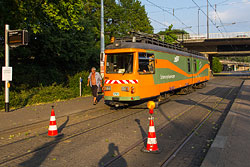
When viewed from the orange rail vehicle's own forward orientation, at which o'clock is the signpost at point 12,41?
The signpost is roughly at 1 o'clock from the orange rail vehicle.

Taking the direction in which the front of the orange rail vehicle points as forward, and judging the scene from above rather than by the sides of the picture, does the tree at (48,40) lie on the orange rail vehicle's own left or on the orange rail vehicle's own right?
on the orange rail vehicle's own right

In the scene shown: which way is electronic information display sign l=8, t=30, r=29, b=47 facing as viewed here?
toward the camera

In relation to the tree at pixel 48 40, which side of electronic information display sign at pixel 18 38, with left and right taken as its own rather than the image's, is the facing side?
back

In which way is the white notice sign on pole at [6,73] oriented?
toward the camera

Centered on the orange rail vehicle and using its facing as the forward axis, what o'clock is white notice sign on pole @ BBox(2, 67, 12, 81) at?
The white notice sign on pole is roughly at 1 o'clock from the orange rail vehicle.

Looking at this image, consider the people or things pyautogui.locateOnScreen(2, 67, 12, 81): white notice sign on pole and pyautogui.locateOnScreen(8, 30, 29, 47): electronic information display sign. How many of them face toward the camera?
2

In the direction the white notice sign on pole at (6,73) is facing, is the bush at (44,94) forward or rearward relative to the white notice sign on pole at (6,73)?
rearward

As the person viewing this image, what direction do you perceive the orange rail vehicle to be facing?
facing the viewer and to the left of the viewer

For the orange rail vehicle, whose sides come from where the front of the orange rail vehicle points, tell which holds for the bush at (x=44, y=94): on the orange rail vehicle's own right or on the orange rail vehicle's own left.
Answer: on the orange rail vehicle's own right
